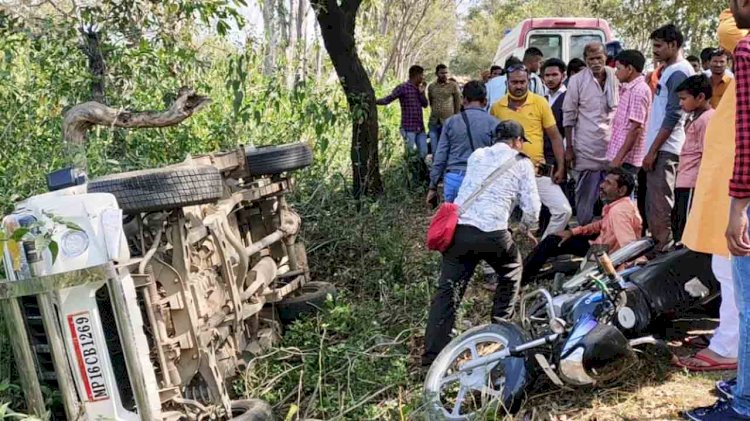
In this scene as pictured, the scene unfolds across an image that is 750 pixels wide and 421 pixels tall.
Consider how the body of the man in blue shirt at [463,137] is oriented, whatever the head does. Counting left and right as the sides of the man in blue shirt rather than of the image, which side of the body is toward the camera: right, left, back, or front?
back

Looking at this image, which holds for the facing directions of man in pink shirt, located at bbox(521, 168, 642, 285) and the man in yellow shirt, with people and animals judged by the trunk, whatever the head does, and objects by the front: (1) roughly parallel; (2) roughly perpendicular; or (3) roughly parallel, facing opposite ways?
roughly perpendicular

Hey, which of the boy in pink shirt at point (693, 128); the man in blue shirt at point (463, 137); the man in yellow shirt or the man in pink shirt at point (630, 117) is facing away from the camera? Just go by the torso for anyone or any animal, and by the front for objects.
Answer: the man in blue shirt

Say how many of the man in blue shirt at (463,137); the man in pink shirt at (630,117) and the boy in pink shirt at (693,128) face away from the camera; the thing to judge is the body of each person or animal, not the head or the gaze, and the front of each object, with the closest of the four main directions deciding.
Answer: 1

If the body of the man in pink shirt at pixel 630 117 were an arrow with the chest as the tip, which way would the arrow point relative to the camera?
to the viewer's left

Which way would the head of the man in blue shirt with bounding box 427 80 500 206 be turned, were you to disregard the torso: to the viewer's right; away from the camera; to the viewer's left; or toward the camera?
away from the camera

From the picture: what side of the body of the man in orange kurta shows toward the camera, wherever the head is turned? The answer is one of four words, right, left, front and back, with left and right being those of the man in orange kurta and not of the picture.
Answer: left

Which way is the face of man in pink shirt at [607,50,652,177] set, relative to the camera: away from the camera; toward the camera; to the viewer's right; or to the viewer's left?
to the viewer's left

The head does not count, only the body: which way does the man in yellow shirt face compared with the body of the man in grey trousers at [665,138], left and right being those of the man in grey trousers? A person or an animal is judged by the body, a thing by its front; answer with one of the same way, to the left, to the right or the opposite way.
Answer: to the left

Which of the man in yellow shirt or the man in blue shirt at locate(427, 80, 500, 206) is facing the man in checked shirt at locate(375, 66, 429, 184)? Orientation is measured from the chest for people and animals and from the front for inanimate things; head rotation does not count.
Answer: the man in blue shirt

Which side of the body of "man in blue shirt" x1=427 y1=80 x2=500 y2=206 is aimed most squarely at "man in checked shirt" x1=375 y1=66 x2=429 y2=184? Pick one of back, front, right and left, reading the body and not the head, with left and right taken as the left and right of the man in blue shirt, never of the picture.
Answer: front

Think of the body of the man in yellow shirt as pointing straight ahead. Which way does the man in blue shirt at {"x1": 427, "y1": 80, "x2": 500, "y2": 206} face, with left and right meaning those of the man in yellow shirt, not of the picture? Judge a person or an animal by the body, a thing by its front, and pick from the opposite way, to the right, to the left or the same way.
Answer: the opposite way
